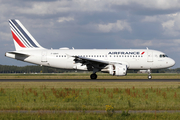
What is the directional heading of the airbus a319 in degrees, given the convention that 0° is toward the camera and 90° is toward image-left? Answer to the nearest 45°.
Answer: approximately 270°
